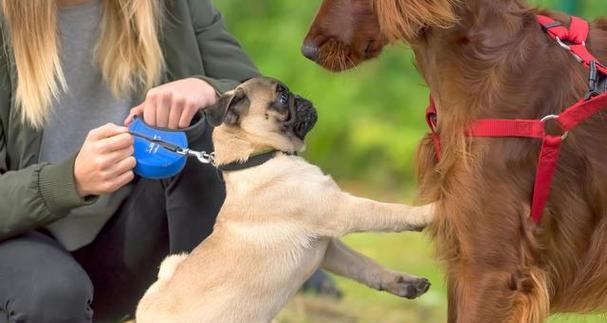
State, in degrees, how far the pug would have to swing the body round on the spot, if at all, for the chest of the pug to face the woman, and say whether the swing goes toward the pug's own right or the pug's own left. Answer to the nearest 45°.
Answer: approximately 135° to the pug's own left

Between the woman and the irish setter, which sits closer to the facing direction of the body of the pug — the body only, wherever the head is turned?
the irish setter

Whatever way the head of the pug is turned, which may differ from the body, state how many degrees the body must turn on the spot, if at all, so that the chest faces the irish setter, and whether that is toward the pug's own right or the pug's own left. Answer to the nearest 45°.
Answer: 0° — it already faces it

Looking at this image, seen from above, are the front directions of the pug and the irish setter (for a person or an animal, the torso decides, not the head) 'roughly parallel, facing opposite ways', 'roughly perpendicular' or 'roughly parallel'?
roughly parallel, facing opposite ways

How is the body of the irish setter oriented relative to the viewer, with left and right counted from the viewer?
facing to the left of the viewer

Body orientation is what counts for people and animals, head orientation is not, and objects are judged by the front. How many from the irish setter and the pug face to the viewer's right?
1

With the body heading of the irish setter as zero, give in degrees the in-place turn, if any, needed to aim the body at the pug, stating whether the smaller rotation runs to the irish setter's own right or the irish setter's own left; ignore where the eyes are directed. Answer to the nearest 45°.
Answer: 0° — it already faces it

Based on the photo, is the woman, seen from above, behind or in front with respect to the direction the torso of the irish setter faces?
in front

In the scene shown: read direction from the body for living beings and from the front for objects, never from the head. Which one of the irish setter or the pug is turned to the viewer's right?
the pug

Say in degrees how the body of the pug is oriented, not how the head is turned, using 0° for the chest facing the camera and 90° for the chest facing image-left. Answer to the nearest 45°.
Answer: approximately 270°
